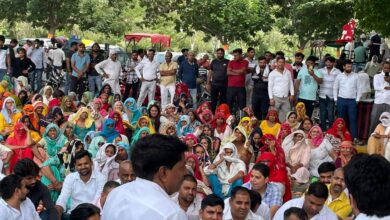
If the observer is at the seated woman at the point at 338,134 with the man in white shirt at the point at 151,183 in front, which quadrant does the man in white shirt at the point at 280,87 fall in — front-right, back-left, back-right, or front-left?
back-right

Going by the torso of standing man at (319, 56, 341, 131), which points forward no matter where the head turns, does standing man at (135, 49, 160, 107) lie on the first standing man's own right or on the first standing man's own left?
on the first standing man's own right

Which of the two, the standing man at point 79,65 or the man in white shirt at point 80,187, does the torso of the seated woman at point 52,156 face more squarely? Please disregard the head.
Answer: the man in white shirt

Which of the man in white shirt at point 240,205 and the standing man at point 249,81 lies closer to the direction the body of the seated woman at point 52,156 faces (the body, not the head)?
the man in white shirt

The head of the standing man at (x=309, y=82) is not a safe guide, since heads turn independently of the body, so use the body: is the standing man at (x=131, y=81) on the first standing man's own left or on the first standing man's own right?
on the first standing man's own right

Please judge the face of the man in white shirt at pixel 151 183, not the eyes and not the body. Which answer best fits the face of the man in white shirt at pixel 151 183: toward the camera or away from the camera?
away from the camera
